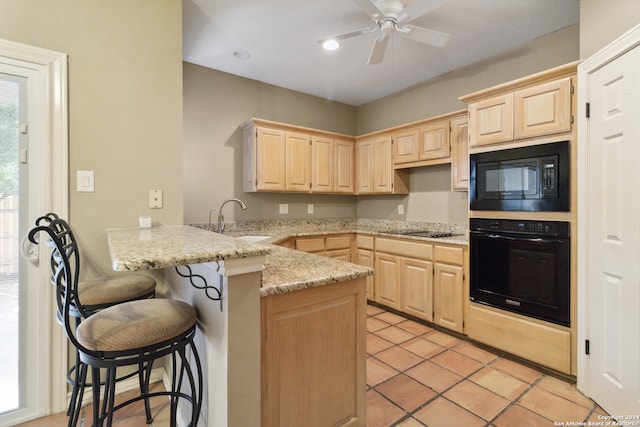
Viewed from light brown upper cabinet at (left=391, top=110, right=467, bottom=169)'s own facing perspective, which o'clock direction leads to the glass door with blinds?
The glass door with blinds is roughly at 12 o'clock from the light brown upper cabinet.

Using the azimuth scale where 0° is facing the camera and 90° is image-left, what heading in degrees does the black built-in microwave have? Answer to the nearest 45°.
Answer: approximately 45°

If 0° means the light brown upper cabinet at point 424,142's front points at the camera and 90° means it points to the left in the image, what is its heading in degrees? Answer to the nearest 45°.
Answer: approximately 45°

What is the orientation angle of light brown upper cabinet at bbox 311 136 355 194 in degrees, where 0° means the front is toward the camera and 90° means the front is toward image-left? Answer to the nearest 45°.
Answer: approximately 315°

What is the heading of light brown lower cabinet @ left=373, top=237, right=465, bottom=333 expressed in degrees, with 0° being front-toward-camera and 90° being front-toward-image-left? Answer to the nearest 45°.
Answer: approximately 45°

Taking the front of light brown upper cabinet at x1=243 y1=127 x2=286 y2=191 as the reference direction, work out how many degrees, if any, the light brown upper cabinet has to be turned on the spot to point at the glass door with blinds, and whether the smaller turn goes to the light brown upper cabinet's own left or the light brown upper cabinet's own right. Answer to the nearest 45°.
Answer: approximately 90° to the light brown upper cabinet's own right
